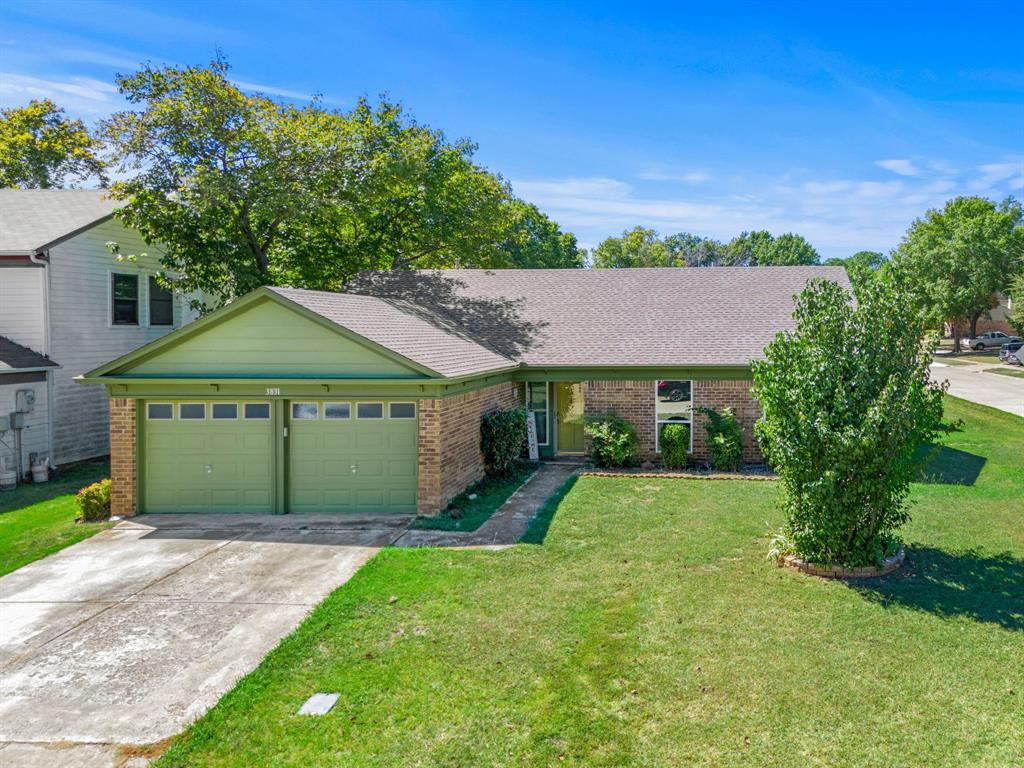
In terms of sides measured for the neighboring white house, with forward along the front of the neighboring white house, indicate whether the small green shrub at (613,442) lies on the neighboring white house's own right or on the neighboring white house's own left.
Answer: on the neighboring white house's own left

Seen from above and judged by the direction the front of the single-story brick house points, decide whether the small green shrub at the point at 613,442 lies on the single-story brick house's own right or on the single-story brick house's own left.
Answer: on the single-story brick house's own left

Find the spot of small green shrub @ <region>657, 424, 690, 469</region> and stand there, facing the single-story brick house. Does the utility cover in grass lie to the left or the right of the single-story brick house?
left

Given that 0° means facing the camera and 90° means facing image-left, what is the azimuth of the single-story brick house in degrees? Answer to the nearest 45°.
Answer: approximately 0°

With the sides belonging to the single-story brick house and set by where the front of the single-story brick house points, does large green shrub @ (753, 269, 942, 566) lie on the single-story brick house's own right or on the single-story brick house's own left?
on the single-story brick house's own left

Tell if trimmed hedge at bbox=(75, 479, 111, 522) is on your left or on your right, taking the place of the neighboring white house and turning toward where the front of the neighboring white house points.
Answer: on your left

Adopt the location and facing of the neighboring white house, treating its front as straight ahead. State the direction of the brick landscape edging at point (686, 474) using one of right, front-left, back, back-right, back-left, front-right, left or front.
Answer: left

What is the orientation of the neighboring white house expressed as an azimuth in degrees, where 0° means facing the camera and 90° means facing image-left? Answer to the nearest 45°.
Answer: approximately 45°

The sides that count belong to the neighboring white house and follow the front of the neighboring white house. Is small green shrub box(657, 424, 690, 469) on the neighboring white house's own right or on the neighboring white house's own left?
on the neighboring white house's own left
